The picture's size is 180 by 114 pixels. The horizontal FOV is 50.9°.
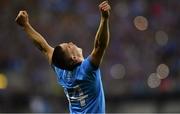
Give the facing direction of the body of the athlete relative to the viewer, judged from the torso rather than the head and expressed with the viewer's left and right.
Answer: facing away from the viewer and to the right of the viewer
